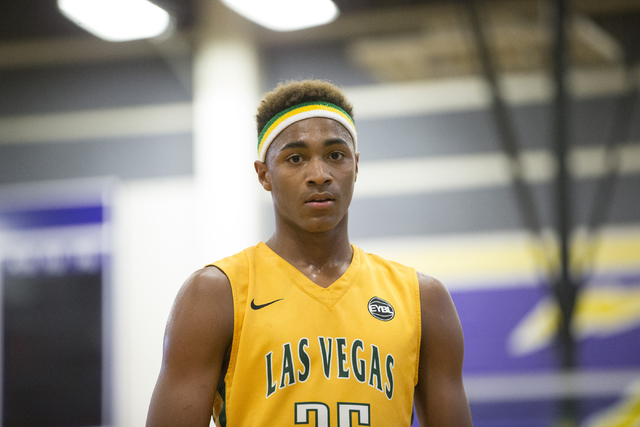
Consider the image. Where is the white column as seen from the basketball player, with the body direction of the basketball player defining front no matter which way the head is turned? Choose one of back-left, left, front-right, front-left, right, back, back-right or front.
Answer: back

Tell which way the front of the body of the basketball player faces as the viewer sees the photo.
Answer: toward the camera

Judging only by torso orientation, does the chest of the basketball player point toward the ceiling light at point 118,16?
no

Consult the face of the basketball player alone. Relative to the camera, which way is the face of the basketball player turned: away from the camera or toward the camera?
toward the camera

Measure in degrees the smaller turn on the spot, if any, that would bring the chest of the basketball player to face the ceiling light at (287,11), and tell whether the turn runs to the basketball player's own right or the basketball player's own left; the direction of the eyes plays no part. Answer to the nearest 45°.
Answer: approximately 180°
